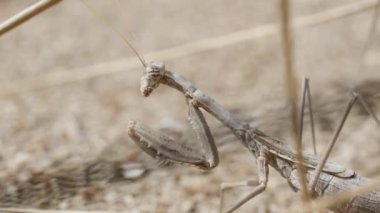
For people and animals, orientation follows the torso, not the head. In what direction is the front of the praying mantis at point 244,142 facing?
to the viewer's left
